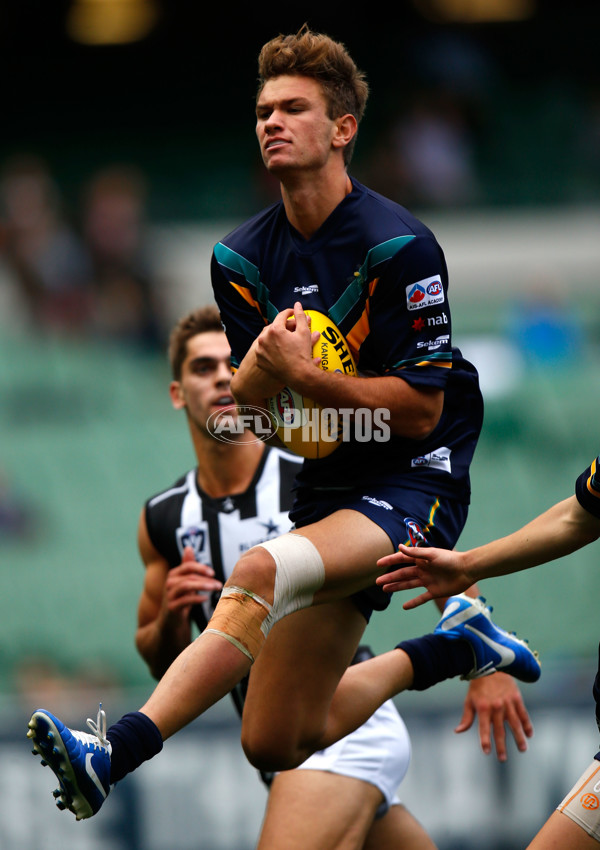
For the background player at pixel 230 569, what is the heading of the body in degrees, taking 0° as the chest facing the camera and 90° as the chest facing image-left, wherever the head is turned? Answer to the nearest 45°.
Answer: approximately 0°

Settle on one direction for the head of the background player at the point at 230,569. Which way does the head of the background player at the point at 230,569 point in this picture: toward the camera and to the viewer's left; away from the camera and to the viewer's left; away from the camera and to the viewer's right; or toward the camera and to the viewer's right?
toward the camera and to the viewer's right

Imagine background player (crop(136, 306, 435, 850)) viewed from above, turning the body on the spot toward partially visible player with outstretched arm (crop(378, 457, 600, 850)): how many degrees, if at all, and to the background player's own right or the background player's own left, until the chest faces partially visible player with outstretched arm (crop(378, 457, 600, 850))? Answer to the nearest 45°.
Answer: approximately 45° to the background player's own left
